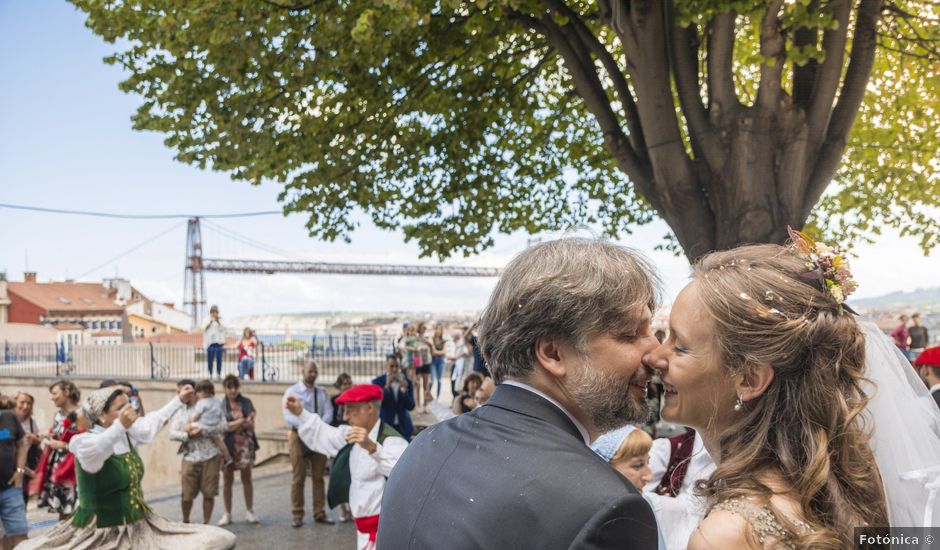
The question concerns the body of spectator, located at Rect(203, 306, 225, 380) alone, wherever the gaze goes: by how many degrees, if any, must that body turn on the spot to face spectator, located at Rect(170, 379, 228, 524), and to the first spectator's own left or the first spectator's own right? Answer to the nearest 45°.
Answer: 0° — they already face them

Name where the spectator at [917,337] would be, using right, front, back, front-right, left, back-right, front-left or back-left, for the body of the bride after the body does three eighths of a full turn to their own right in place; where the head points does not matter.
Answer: front-left

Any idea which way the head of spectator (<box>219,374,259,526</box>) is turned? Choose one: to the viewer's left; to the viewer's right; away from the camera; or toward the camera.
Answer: toward the camera

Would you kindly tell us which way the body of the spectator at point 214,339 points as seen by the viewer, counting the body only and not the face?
toward the camera

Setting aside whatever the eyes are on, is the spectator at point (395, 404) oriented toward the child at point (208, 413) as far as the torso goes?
no

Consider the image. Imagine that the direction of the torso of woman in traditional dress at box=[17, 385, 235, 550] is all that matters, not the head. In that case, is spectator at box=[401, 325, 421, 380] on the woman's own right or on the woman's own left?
on the woman's own left

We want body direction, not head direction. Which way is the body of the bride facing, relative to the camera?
to the viewer's left

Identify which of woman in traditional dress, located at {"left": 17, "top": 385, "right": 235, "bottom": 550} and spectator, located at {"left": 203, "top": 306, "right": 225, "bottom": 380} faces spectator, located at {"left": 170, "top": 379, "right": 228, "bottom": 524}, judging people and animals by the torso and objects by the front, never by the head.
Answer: spectator, located at {"left": 203, "top": 306, "right": 225, "bottom": 380}

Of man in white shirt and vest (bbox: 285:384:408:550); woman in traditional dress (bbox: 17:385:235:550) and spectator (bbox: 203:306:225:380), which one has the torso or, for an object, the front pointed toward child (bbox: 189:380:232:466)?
the spectator

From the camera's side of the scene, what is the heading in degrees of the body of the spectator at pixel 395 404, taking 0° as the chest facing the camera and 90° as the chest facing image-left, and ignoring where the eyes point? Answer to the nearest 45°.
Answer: approximately 0°

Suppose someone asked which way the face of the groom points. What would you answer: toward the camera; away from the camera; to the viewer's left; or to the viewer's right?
to the viewer's right

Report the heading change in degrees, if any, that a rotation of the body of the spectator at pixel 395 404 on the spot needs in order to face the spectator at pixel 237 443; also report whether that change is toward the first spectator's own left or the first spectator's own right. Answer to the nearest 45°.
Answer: approximately 90° to the first spectator's own right

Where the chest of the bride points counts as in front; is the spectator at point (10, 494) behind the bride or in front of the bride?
in front

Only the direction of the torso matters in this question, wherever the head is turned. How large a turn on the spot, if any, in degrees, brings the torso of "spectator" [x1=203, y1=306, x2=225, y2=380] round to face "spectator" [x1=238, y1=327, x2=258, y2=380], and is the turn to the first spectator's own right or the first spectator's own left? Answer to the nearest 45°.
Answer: approximately 45° to the first spectator's own left

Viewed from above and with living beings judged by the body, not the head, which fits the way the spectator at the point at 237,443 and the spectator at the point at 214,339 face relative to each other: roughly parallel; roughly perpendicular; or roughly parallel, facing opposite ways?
roughly parallel

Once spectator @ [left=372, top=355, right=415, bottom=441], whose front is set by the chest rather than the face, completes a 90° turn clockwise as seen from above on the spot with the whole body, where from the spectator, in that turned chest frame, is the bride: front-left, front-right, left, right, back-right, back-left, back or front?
left
